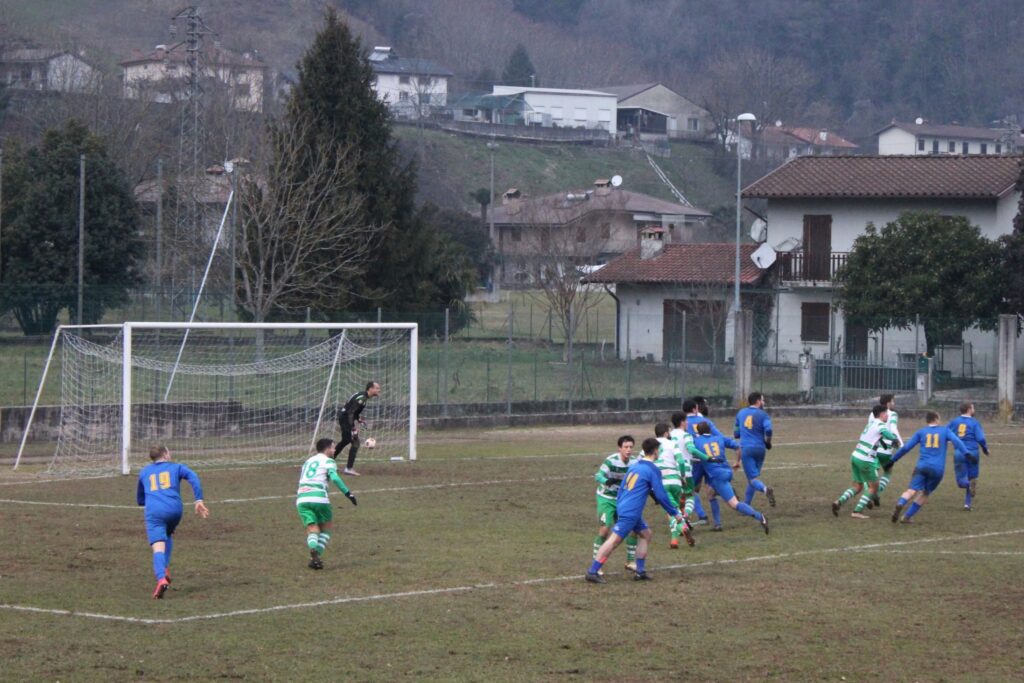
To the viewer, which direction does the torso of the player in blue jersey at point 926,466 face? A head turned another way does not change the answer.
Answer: away from the camera

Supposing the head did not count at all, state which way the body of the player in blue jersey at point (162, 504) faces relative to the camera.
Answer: away from the camera

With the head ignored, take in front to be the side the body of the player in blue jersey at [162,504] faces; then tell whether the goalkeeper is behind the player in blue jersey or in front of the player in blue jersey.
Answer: in front

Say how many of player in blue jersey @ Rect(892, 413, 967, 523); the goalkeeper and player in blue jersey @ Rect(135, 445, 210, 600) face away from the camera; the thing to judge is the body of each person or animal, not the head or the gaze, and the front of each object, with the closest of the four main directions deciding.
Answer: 2

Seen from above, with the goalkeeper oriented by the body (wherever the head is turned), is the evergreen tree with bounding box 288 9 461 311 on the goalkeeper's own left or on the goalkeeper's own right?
on the goalkeeper's own left

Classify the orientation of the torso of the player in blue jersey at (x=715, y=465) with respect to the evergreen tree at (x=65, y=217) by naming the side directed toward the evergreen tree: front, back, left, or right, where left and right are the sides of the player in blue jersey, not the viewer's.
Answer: front

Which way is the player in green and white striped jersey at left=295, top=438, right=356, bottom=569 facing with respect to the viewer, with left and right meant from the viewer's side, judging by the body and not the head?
facing away from the viewer and to the right of the viewer

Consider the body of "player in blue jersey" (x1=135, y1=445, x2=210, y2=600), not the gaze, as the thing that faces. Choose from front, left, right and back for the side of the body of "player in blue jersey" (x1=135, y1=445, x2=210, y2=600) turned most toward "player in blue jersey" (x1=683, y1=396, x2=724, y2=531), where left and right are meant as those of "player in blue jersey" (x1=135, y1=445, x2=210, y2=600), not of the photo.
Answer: right

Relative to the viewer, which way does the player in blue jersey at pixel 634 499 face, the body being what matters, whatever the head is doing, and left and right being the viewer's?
facing away from the viewer and to the right of the viewer

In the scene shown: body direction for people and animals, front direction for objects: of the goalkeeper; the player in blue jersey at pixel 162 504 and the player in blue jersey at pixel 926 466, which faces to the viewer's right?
the goalkeeper

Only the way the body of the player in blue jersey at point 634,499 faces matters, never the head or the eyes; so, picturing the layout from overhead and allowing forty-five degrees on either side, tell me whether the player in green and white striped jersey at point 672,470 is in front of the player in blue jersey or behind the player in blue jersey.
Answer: in front

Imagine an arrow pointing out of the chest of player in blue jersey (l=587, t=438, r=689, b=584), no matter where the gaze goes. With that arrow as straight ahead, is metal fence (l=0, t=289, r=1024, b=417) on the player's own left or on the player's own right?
on the player's own left
